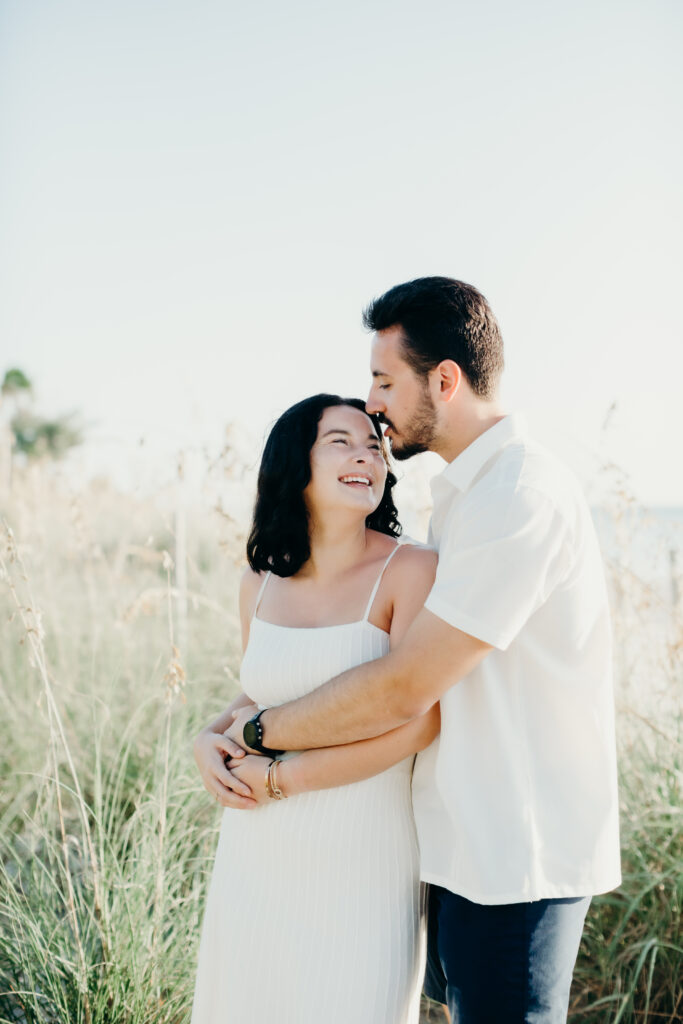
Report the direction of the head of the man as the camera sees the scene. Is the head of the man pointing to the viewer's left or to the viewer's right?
to the viewer's left

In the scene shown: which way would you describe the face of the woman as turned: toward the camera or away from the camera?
toward the camera

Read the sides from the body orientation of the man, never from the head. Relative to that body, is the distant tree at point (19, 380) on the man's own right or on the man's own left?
on the man's own right

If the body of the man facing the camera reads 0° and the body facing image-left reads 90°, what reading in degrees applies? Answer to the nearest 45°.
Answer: approximately 90°
